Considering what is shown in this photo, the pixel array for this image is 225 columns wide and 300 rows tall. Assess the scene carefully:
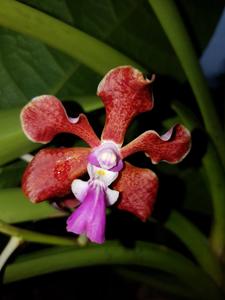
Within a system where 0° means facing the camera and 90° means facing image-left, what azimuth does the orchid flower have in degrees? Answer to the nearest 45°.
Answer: approximately 0°
